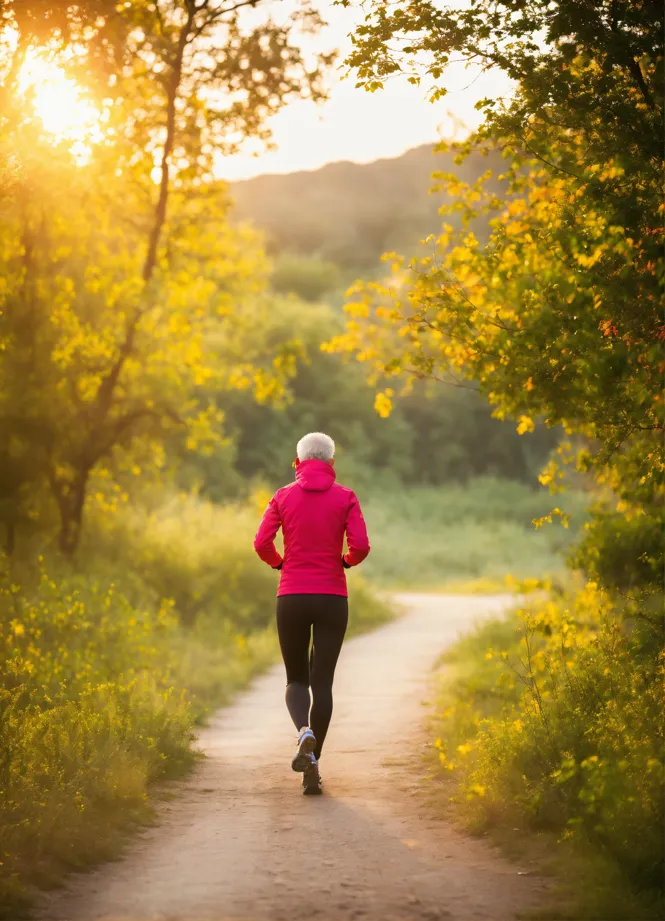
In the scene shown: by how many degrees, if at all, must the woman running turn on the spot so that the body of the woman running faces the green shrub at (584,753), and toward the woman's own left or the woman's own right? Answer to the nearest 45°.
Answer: approximately 135° to the woman's own right

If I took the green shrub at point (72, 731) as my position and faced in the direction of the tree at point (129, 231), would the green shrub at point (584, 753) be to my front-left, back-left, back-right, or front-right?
back-right

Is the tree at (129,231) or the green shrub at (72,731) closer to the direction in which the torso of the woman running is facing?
the tree

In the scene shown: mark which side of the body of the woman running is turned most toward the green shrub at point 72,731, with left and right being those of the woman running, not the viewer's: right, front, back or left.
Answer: left

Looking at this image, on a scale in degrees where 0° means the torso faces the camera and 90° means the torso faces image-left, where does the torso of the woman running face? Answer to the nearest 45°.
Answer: approximately 180°

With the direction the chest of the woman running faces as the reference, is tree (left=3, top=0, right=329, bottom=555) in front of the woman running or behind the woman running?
in front

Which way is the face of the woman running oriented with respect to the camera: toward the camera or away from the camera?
away from the camera

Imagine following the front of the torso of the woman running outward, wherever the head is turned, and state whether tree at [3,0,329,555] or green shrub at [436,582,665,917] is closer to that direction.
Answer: the tree
